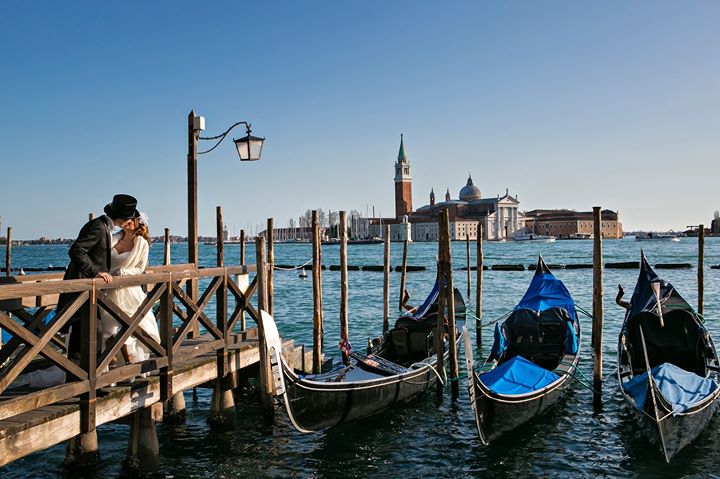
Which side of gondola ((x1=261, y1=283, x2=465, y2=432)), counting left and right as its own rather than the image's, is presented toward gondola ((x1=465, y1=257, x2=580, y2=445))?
back

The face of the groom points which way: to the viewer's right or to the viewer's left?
to the viewer's right

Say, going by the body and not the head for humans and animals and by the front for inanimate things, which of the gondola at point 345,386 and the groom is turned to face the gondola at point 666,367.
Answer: the groom

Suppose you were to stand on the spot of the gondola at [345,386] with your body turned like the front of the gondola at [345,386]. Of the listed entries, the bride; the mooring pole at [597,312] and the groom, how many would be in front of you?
2

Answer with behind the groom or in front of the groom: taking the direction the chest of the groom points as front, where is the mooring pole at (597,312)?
in front

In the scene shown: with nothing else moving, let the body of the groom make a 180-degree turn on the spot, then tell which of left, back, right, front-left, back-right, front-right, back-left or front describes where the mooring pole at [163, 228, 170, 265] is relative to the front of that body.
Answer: right

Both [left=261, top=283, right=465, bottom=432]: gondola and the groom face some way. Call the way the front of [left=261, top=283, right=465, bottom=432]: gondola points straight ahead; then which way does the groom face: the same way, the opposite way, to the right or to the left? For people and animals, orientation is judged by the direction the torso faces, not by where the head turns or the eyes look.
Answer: the opposite way

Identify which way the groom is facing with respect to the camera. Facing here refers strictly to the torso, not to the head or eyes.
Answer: to the viewer's right

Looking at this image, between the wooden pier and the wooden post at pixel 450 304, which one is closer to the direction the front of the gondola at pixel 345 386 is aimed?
the wooden pier
